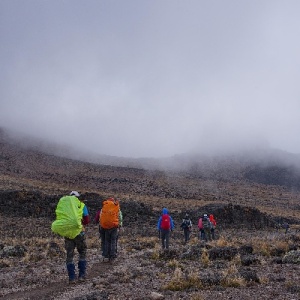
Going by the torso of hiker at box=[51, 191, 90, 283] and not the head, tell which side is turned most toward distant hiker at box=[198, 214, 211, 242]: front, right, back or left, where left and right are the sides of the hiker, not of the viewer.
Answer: front

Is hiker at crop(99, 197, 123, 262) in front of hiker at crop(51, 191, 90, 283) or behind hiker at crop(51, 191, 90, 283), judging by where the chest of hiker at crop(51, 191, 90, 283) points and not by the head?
in front

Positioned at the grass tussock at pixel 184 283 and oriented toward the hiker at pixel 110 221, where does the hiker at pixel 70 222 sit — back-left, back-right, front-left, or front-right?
front-left

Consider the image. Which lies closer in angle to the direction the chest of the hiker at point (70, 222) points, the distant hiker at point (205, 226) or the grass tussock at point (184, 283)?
the distant hiker

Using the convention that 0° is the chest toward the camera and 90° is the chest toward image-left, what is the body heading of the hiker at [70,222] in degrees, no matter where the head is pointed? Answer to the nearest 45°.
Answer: approximately 225°

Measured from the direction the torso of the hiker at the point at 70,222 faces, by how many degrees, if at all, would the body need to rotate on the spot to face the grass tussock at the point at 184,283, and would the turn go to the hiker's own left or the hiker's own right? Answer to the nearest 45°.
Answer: approximately 45° to the hiker's own right
